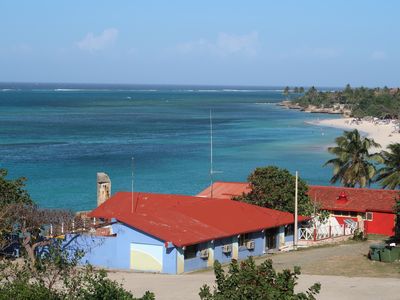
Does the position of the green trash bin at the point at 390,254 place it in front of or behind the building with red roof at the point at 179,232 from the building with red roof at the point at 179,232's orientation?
in front

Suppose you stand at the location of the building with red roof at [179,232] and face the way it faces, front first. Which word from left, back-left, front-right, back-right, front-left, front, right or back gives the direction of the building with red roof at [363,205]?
left

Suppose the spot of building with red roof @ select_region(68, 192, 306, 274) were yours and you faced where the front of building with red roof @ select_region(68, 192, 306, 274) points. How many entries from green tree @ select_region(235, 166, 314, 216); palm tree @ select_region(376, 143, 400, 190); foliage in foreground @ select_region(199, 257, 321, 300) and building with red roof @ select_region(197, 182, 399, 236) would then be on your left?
3

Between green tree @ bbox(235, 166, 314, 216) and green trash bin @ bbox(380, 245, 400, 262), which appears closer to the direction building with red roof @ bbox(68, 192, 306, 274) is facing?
the green trash bin

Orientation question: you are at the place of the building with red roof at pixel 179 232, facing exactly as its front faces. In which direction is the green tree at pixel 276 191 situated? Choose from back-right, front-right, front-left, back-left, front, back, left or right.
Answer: left

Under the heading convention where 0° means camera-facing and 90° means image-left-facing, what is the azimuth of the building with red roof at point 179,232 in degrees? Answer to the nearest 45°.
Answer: approximately 315°

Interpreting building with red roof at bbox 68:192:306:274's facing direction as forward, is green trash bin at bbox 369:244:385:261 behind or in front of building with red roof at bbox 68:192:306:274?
in front

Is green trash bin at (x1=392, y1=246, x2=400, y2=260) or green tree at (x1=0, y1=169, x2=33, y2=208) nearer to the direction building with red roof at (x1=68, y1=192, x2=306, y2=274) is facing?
the green trash bin

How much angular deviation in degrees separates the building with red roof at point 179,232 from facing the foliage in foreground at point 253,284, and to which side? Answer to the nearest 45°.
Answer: approximately 45° to its right

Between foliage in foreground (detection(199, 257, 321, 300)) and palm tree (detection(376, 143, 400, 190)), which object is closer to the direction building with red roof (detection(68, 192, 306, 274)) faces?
the foliage in foreground

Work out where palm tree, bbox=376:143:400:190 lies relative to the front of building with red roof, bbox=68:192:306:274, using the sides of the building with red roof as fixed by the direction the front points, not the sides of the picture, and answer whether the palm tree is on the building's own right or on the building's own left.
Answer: on the building's own left
